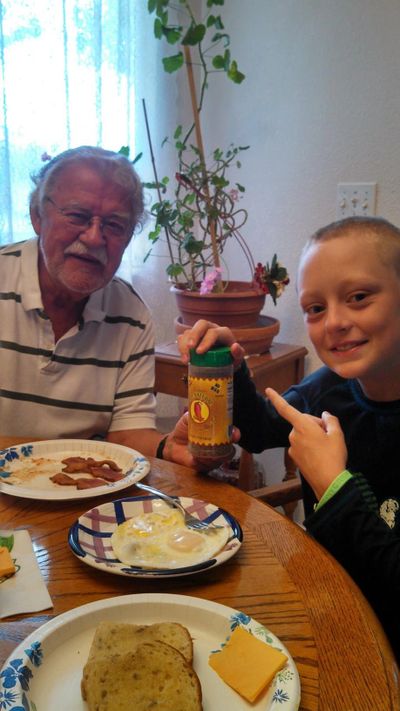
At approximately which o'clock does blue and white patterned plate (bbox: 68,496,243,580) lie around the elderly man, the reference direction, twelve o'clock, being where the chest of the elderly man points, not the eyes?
The blue and white patterned plate is roughly at 12 o'clock from the elderly man.

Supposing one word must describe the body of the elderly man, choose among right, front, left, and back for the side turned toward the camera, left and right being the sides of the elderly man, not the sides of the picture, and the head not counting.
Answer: front

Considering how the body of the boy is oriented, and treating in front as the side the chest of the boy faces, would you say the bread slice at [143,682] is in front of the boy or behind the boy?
in front

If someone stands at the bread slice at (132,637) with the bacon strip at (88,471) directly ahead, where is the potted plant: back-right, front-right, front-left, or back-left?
front-right

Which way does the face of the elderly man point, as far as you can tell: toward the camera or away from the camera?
toward the camera

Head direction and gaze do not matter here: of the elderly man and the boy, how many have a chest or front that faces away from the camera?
0

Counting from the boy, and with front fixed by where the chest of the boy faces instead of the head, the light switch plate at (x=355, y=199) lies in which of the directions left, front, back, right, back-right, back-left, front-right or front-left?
back-right

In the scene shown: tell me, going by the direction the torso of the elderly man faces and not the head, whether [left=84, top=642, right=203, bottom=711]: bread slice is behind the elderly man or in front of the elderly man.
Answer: in front

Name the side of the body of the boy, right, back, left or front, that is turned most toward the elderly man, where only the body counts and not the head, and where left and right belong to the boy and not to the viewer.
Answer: right

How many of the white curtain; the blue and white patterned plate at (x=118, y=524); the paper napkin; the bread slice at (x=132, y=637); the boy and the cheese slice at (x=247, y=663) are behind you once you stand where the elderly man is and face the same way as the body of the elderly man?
1

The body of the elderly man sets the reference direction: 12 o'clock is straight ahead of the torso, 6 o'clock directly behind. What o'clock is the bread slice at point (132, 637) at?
The bread slice is roughly at 12 o'clock from the elderly man.

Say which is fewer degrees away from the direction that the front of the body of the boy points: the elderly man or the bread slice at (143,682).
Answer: the bread slice

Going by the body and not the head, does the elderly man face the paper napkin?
yes

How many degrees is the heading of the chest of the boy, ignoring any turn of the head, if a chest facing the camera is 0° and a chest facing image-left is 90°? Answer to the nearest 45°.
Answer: approximately 45°

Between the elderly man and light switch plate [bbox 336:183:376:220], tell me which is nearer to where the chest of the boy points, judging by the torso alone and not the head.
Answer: the elderly man

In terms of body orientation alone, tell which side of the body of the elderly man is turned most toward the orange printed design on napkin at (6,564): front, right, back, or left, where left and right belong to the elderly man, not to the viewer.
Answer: front
